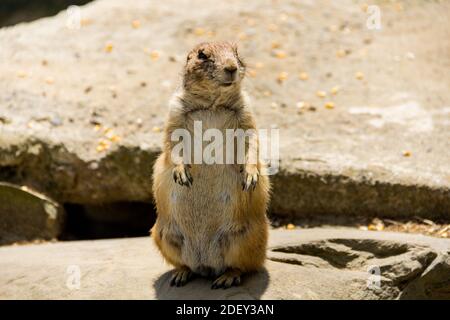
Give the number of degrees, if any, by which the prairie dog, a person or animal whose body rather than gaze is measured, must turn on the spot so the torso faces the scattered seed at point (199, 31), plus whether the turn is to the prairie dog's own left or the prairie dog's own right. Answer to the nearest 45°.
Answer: approximately 180°

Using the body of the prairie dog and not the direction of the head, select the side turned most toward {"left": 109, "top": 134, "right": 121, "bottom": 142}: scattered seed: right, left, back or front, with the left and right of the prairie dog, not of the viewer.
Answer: back

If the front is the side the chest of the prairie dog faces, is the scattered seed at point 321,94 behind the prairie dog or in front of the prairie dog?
behind

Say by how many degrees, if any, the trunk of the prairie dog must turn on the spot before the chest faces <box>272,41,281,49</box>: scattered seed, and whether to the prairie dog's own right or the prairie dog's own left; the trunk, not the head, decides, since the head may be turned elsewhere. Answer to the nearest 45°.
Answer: approximately 180°

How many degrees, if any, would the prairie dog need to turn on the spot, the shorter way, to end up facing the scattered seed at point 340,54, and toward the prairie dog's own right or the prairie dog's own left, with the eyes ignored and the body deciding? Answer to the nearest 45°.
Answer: approximately 180°

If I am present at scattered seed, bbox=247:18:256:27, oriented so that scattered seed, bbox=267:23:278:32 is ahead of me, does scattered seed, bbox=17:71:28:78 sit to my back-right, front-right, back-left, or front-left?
back-right

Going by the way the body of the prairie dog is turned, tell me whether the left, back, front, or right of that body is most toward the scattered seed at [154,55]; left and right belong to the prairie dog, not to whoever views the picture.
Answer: back

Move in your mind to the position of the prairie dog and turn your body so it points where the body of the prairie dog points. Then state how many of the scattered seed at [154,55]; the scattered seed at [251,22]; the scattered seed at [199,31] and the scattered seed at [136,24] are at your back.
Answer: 4

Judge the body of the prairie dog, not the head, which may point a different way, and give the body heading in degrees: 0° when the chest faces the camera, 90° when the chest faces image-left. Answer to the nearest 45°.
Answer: approximately 0°

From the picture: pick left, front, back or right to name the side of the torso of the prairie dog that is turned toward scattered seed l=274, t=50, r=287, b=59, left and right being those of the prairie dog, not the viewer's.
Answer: back
